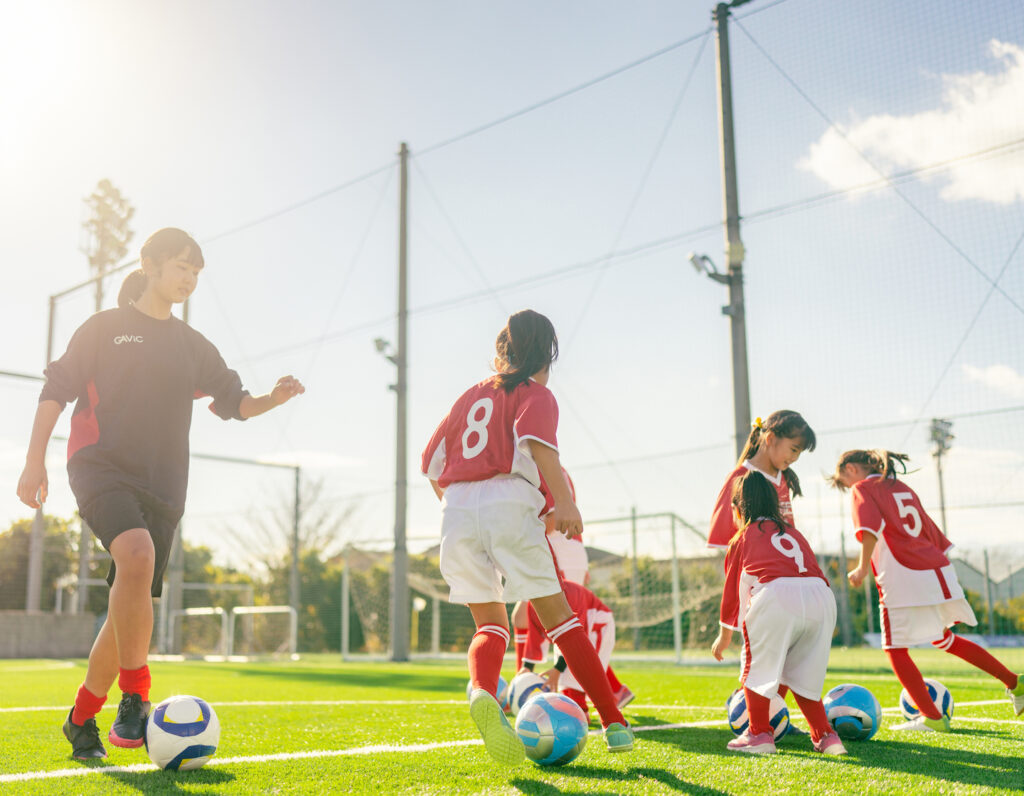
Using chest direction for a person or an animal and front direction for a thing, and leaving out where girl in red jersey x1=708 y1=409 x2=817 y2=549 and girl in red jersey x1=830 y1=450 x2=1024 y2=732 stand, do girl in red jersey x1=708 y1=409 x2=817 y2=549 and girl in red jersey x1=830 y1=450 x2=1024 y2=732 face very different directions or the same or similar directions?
very different directions

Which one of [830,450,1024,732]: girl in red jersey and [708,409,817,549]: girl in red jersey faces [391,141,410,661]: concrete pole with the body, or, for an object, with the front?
[830,450,1024,732]: girl in red jersey

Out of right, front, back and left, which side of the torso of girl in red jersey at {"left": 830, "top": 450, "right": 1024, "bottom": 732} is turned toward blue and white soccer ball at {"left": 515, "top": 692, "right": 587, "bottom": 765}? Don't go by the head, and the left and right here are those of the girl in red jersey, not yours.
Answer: left

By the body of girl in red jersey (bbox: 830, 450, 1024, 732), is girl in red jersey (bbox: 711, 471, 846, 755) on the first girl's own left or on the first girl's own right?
on the first girl's own left

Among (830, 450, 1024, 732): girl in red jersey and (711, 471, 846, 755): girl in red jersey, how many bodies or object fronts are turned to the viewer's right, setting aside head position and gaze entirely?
0

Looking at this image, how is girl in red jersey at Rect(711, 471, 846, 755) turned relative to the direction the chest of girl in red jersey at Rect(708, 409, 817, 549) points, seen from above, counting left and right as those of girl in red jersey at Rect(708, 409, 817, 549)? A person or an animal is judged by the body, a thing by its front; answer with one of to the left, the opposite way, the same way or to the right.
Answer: the opposite way

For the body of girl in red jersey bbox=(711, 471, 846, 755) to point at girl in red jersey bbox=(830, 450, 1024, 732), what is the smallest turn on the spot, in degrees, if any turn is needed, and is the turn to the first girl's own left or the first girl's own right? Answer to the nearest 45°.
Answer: approximately 90° to the first girl's own right

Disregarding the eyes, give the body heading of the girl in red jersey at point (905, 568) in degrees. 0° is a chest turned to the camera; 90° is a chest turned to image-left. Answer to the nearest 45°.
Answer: approximately 135°

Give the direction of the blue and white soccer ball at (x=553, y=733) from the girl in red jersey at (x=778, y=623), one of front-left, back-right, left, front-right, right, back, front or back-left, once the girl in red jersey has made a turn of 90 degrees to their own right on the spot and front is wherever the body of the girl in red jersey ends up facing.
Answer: back

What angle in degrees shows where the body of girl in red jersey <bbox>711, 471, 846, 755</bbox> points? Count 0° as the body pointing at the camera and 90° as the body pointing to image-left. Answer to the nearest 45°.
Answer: approximately 135°
